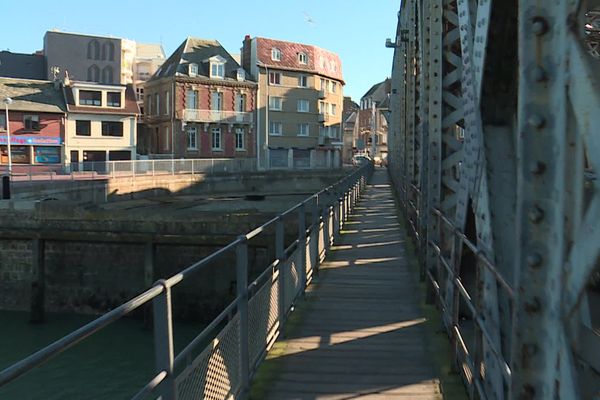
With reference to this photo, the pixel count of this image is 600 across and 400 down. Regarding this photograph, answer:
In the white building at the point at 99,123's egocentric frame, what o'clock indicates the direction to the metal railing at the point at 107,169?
The metal railing is roughly at 12 o'clock from the white building.

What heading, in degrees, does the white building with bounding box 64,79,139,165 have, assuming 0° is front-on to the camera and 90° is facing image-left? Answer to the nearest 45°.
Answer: approximately 0°

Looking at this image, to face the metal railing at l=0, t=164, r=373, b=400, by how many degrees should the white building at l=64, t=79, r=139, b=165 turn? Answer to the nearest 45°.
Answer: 0° — it already faces it
